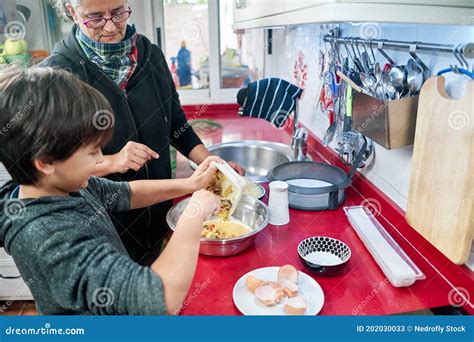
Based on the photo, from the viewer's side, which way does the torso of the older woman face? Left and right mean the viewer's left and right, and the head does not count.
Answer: facing the viewer and to the right of the viewer

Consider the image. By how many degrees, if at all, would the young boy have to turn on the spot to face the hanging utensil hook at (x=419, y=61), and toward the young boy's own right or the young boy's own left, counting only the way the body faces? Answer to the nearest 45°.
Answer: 0° — they already face it

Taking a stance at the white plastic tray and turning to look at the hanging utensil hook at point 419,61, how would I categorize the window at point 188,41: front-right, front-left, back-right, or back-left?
front-left

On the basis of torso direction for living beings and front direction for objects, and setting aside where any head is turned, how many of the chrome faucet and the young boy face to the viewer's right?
1

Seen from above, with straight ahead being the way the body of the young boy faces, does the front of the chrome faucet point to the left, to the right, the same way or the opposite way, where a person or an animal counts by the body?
the opposite way

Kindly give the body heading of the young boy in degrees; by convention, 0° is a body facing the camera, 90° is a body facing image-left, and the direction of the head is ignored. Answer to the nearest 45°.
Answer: approximately 270°

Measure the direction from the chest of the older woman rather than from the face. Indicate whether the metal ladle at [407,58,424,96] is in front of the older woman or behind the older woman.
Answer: in front

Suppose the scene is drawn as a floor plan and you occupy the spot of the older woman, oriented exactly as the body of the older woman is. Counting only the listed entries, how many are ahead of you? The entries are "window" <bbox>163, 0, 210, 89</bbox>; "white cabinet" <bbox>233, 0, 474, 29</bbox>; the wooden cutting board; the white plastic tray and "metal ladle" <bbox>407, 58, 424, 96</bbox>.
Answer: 4
